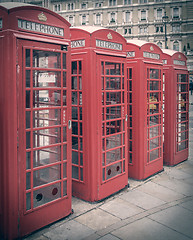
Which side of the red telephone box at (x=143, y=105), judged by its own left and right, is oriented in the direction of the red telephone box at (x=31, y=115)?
right

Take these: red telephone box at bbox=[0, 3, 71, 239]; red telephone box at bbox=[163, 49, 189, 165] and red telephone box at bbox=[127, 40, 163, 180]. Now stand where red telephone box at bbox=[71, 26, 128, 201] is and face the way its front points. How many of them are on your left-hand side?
2

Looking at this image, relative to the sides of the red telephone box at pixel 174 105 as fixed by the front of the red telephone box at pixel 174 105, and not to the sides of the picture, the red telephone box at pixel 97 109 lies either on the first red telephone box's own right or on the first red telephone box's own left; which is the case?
on the first red telephone box's own right

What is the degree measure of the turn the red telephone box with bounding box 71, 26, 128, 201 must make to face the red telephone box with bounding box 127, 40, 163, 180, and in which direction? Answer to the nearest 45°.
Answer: approximately 90° to its left

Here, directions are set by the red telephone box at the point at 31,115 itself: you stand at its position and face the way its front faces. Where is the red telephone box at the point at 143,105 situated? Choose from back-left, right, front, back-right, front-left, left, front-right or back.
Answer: left

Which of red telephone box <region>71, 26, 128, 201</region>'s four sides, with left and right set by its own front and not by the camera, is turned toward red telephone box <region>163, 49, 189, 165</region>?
left

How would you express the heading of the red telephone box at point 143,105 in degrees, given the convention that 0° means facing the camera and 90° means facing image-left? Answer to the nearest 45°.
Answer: approximately 315°

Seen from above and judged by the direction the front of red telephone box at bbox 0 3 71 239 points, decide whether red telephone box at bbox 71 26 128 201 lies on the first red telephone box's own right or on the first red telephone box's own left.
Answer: on the first red telephone box's own left

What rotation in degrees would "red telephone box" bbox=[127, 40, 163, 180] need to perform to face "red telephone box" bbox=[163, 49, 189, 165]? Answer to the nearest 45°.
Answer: approximately 90° to its left
